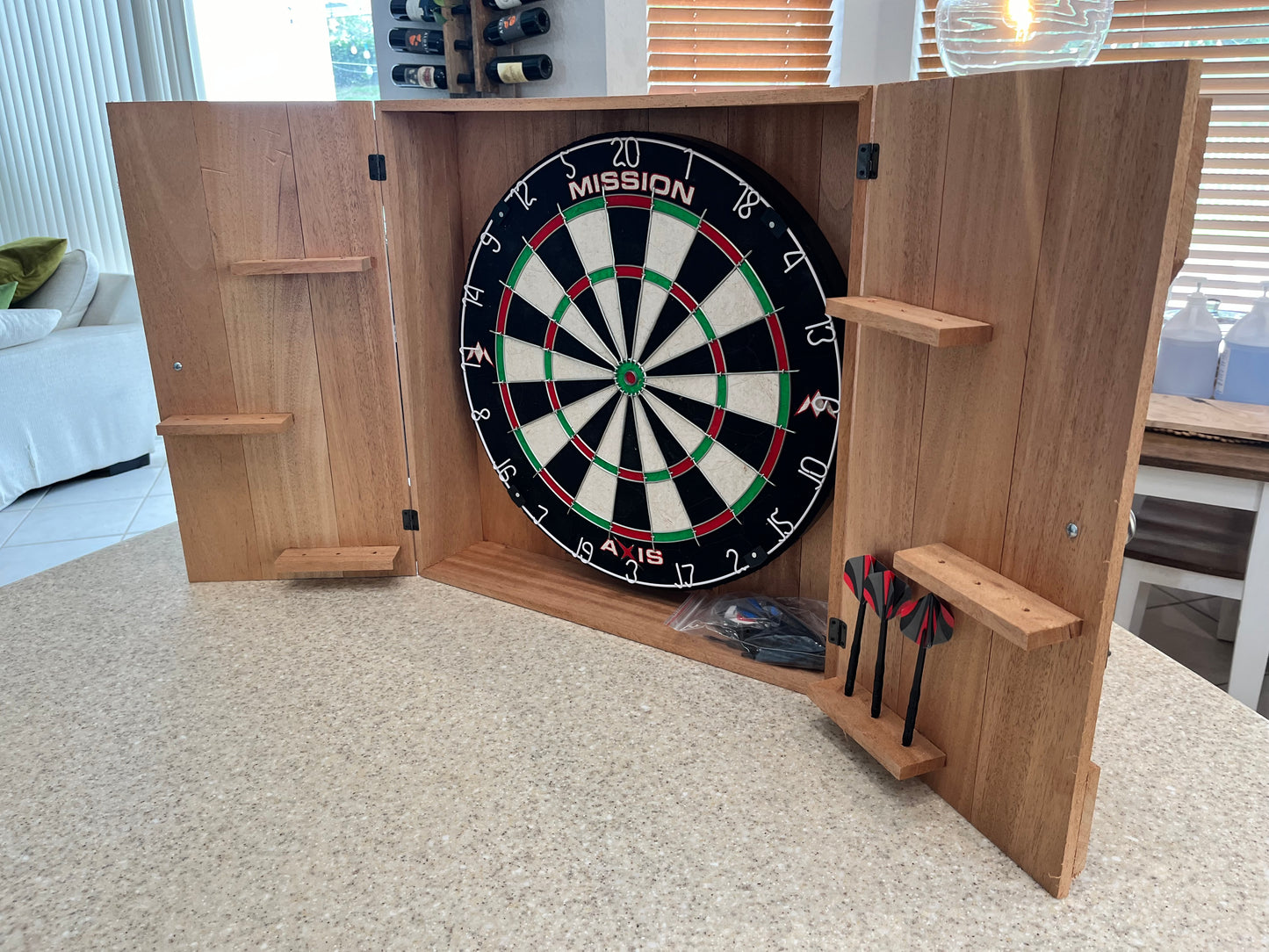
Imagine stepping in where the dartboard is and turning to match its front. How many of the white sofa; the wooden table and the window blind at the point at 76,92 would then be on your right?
2

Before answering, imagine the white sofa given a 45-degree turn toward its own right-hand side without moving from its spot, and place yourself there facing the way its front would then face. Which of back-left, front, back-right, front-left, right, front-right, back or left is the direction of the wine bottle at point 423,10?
back-left

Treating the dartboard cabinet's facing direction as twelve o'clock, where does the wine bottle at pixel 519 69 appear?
The wine bottle is roughly at 4 o'clock from the dartboard cabinet.

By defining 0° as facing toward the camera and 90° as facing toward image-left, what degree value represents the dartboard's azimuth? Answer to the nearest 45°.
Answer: approximately 45°

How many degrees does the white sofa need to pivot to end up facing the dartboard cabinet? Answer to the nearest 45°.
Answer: approximately 45° to its left

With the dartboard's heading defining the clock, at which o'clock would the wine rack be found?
The wine rack is roughly at 4 o'clock from the dartboard.

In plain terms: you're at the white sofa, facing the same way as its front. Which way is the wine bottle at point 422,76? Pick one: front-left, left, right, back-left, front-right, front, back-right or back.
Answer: left

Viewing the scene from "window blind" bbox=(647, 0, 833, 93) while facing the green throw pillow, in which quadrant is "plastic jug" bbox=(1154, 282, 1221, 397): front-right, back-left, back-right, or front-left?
back-left

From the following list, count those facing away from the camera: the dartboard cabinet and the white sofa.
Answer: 0

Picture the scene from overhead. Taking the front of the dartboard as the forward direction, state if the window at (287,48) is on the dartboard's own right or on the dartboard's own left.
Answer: on the dartboard's own right
